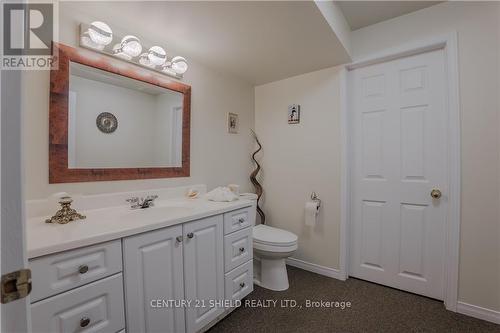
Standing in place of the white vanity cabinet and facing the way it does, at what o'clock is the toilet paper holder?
The toilet paper holder is roughly at 10 o'clock from the white vanity cabinet.

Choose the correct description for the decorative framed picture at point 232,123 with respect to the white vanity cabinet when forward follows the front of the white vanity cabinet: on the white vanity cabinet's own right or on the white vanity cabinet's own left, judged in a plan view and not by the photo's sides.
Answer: on the white vanity cabinet's own left

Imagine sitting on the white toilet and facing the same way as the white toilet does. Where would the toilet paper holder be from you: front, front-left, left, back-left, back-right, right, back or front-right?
left

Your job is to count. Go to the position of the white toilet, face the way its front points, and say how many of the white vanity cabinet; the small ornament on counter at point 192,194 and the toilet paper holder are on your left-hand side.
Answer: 1

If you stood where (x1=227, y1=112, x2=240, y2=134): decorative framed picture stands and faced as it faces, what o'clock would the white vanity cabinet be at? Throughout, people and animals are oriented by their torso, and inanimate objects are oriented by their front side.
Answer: The white vanity cabinet is roughly at 2 o'clock from the decorative framed picture.

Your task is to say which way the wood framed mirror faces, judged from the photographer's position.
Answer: facing the viewer and to the right of the viewer

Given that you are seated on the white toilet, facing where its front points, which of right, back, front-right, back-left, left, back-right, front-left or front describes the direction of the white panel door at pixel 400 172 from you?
front-left
